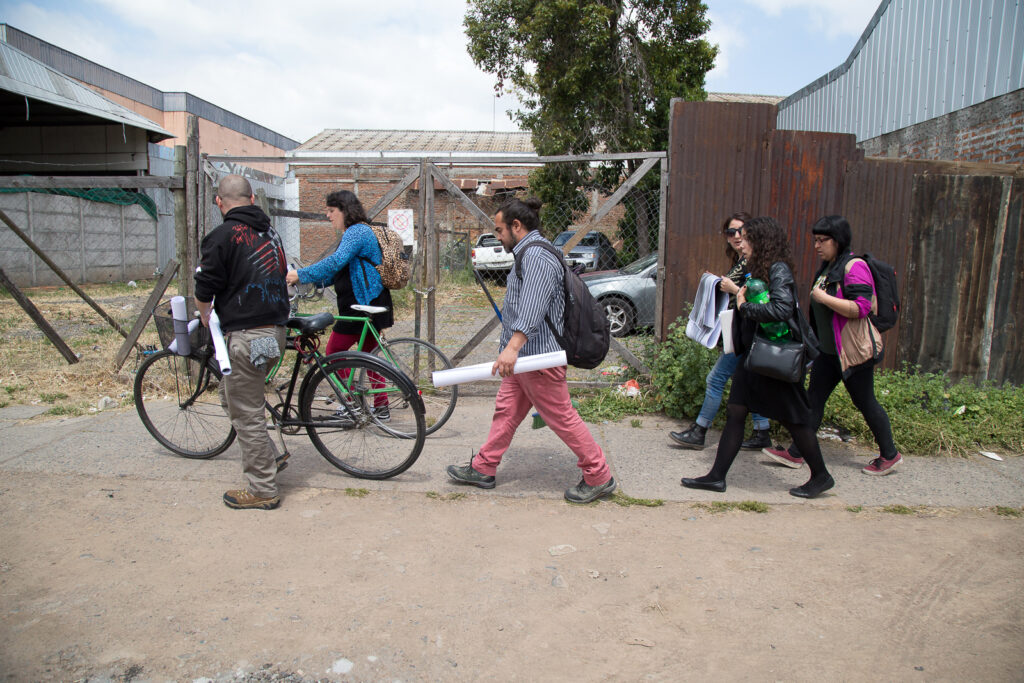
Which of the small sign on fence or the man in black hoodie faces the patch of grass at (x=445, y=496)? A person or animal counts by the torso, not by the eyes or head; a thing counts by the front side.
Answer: the small sign on fence

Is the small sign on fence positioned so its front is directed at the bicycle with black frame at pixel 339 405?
yes

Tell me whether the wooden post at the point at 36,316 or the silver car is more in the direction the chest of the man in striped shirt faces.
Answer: the wooden post

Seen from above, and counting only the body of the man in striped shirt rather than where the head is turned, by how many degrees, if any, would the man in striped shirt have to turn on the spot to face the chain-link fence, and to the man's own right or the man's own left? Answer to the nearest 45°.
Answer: approximately 90° to the man's own right

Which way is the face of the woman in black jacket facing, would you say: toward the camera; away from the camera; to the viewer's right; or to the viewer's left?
to the viewer's left

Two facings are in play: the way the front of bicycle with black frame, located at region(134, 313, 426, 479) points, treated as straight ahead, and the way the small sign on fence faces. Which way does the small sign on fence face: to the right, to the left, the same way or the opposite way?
to the left

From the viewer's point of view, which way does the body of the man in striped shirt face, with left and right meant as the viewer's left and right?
facing to the left of the viewer

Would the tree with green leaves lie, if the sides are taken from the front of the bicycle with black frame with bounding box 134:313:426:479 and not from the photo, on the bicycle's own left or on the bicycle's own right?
on the bicycle's own right

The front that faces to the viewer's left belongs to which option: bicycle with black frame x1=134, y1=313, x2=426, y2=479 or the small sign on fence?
the bicycle with black frame

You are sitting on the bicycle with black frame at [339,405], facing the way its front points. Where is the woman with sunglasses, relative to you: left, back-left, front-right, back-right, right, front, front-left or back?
back

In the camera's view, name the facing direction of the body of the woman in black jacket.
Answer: to the viewer's left

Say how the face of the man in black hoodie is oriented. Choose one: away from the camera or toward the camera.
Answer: away from the camera

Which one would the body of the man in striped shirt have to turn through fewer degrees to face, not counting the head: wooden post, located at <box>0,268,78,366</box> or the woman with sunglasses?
the wooden post

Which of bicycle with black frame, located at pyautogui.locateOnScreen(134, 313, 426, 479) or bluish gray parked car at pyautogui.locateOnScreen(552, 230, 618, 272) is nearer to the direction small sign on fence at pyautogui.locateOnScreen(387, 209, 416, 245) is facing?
the bicycle with black frame

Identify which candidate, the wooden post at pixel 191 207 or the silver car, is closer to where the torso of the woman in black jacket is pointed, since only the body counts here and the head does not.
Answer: the wooden post
